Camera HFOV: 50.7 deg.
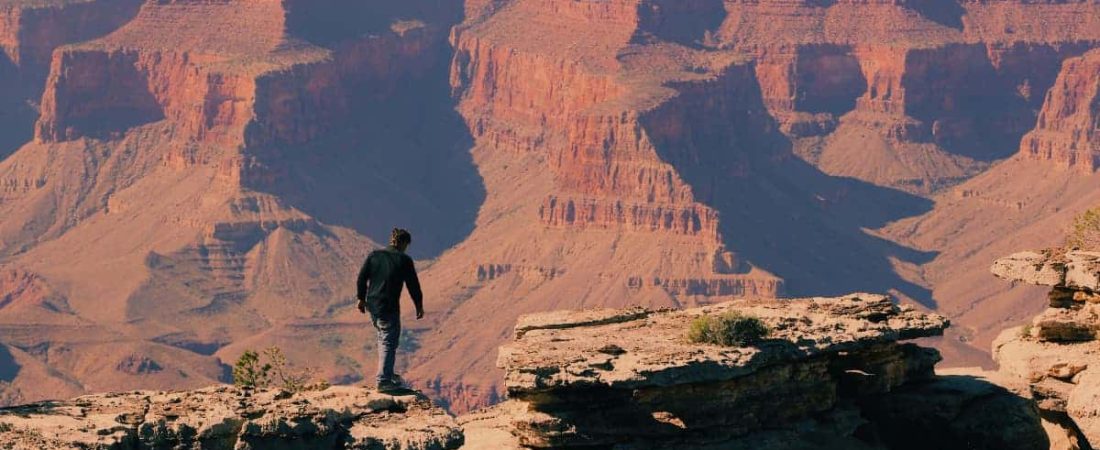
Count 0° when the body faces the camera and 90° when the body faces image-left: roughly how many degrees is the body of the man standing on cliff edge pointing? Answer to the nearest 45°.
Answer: approximately 225°
